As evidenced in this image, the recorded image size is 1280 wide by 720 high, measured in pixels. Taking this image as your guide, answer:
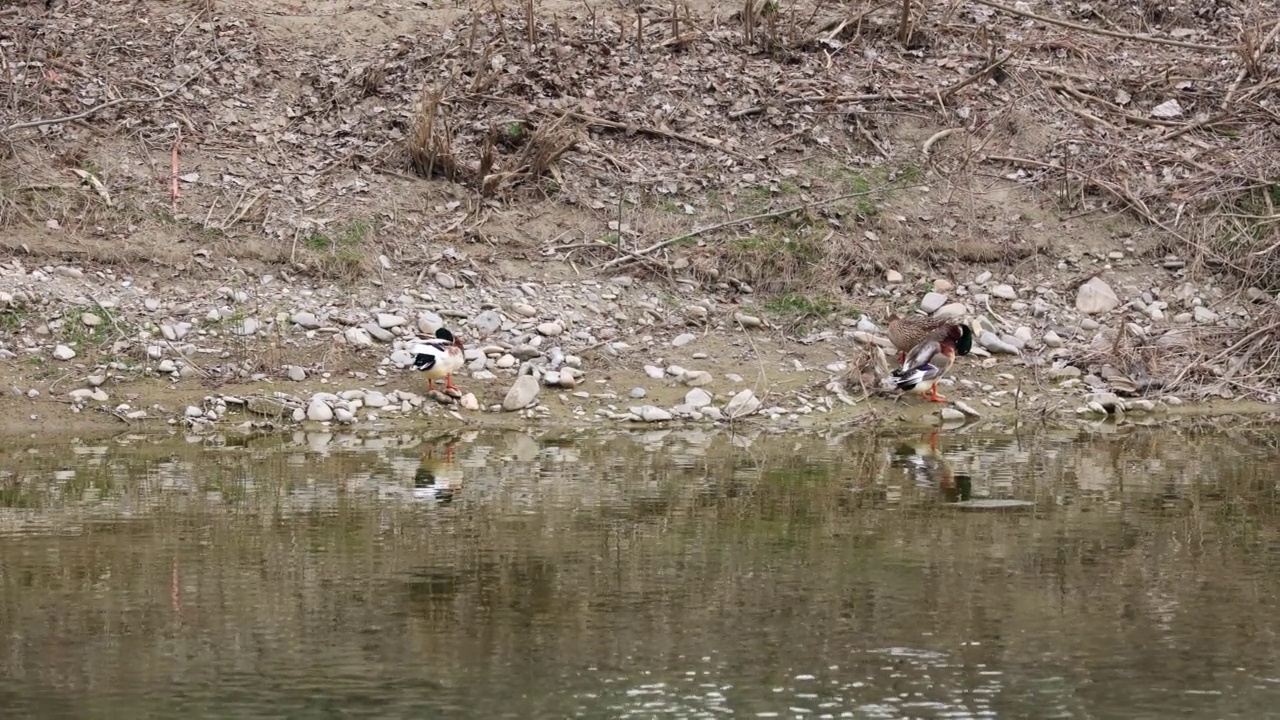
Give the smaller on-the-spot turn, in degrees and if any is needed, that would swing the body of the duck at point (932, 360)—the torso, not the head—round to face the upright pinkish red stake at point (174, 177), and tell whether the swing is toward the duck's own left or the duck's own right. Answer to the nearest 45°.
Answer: approximately 180°

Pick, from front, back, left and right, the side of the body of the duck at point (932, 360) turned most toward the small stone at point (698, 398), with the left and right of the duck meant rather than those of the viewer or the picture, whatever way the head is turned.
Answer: back

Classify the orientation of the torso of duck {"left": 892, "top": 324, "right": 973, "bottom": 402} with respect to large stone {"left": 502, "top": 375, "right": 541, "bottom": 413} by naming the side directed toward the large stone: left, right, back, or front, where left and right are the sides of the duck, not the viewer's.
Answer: back

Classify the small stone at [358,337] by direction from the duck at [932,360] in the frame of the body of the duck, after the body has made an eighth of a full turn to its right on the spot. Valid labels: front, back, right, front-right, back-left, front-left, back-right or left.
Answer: back-right

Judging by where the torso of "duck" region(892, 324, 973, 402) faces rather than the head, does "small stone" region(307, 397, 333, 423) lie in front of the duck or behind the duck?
behind

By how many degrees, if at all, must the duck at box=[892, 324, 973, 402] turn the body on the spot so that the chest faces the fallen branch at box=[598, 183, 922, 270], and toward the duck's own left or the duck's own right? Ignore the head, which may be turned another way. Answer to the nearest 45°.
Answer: approximately 135° to the duck's own left

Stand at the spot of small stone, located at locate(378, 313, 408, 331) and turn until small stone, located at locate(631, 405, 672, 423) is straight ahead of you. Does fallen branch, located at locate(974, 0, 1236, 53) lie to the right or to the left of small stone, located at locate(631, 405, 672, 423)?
left

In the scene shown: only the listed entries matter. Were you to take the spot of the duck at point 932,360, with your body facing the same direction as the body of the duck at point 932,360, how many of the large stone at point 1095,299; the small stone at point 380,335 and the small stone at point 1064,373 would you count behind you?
1

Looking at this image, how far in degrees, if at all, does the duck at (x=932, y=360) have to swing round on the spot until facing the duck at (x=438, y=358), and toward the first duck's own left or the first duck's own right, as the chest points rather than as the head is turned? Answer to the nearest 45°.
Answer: approximately 180°

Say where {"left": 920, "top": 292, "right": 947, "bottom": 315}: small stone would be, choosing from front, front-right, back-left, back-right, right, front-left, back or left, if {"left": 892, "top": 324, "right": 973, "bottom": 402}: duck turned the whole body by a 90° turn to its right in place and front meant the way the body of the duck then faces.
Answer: back

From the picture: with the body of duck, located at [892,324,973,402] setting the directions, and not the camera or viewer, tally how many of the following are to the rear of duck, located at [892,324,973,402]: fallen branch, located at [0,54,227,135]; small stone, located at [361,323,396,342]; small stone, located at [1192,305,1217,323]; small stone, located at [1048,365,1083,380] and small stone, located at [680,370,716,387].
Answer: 3

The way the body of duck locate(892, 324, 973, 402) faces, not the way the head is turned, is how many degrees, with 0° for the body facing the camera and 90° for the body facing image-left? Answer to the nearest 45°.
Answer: approximately 270°

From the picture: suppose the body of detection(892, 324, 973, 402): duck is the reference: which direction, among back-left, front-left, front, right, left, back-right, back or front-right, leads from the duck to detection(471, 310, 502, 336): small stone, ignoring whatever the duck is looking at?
back

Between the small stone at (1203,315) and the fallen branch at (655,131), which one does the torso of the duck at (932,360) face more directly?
the small stone

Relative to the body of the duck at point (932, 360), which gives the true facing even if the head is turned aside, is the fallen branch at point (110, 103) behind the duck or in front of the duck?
behind

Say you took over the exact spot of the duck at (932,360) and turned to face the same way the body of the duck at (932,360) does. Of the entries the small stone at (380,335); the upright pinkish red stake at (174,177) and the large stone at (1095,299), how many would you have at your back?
2
